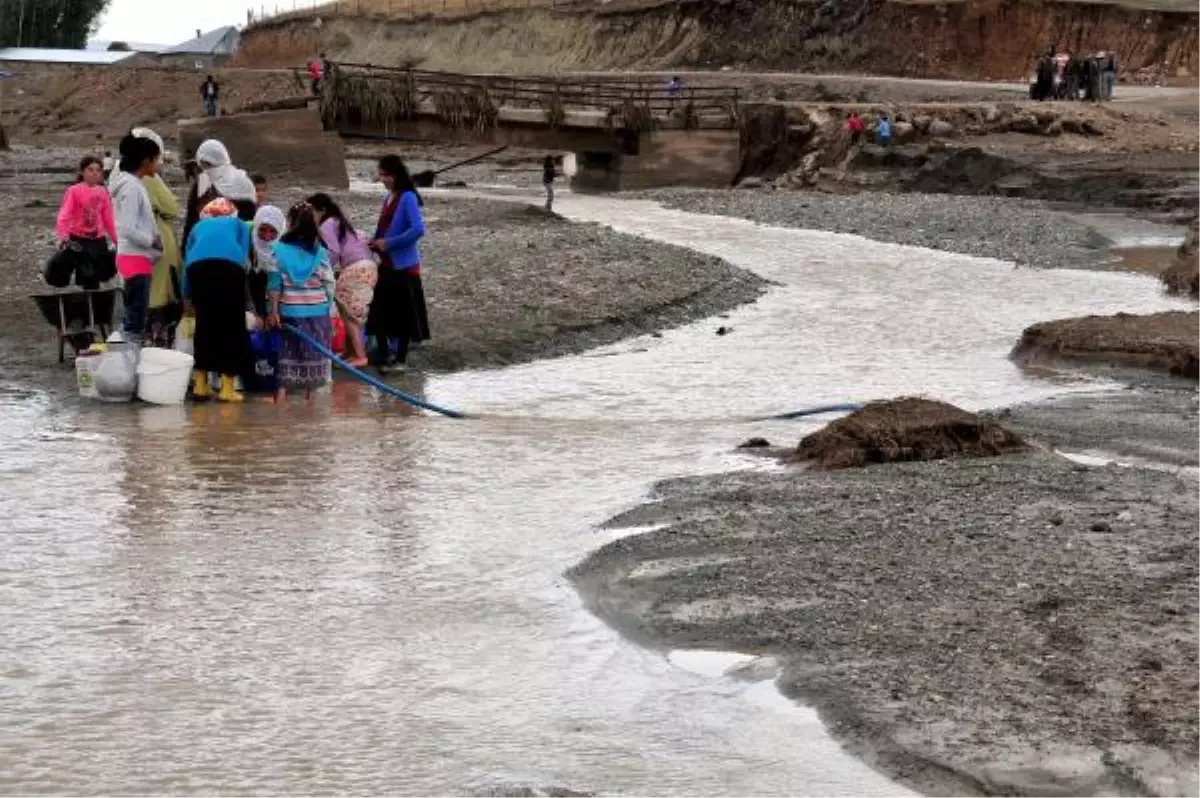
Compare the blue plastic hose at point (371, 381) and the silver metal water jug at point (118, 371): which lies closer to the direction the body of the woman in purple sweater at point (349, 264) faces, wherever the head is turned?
the silver metal water jug

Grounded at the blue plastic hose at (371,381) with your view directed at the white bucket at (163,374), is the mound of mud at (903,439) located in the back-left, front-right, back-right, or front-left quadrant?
back-left

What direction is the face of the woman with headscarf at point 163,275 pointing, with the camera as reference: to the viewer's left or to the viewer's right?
to the viewer's right

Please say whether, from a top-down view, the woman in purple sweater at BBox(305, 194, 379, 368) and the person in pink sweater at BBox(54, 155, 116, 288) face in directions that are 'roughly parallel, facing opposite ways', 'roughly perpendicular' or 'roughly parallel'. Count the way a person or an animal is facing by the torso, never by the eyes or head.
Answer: roughly perpendicular

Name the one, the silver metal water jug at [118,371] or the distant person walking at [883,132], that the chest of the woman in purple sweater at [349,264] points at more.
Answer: the silver metal water jug

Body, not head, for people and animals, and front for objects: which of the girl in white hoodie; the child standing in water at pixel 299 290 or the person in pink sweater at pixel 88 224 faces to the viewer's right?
the girl in white hoodie

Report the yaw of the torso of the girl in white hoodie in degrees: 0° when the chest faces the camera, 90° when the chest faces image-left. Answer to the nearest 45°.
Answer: approximately 270°

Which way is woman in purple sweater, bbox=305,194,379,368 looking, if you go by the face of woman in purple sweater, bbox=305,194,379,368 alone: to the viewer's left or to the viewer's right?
to the viewer's left

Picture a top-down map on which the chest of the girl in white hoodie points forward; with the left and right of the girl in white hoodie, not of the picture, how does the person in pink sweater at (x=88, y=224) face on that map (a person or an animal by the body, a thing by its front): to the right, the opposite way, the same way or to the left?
to the right

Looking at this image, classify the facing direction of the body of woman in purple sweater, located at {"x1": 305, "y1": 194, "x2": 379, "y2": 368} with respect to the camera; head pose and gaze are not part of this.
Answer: to the viewer's left

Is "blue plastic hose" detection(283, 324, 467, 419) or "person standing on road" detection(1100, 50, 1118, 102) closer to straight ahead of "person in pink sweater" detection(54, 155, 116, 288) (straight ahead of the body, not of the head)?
the blue plastic hose

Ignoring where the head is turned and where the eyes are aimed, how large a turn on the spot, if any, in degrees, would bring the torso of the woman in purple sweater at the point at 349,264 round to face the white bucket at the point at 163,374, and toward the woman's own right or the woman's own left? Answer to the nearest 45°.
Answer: approximately 45° to the woman's own left

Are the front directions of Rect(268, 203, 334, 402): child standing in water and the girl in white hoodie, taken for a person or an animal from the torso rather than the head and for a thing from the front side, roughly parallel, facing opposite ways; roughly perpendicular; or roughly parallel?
roughly perpendicular
